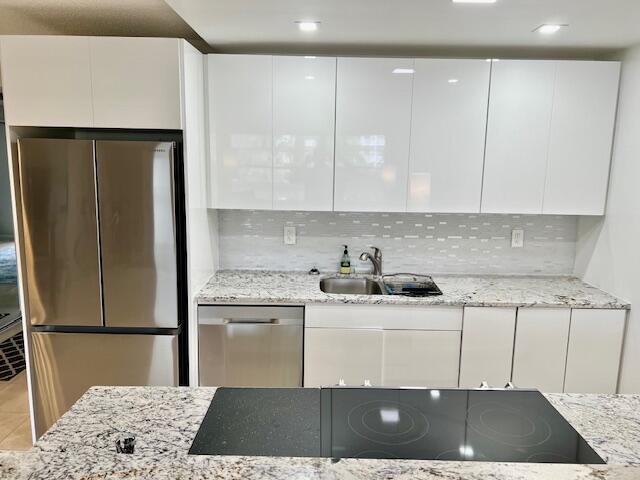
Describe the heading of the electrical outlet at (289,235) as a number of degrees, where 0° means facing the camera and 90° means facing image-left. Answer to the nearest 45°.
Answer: approximately 0°

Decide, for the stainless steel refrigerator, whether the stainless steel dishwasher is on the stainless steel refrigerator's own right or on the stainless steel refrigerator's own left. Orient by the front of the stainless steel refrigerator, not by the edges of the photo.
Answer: on the stainless steel refrigerator's own left

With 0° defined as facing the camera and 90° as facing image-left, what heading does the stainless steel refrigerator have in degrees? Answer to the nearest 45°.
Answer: approximately 0°

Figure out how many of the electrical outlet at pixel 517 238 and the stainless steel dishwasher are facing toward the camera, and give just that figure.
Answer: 2

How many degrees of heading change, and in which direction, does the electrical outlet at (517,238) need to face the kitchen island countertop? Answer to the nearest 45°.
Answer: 0° — it already faces it

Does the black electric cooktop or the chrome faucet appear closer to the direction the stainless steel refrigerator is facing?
the black electric cooktop

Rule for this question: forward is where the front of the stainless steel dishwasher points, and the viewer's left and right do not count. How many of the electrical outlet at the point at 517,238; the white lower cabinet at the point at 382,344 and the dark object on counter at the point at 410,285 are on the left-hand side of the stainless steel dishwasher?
3
